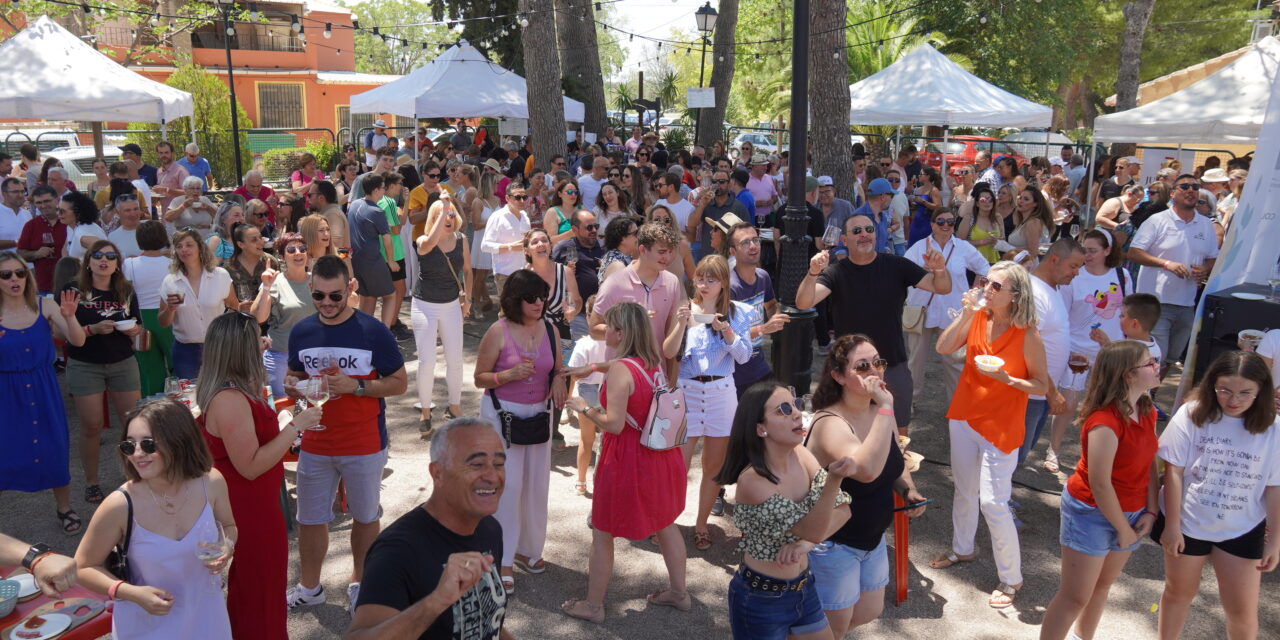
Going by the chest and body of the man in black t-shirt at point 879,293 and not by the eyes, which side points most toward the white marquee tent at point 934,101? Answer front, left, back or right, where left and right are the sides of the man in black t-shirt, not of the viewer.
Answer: back

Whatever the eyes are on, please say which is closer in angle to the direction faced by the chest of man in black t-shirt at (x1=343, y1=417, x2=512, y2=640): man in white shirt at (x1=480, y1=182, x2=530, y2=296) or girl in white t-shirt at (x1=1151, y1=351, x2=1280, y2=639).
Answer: the girl in white t-shirt

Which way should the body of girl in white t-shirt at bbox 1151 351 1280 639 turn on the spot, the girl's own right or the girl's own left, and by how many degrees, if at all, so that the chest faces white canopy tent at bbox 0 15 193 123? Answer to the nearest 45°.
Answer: approximately 90° to the girl's own right

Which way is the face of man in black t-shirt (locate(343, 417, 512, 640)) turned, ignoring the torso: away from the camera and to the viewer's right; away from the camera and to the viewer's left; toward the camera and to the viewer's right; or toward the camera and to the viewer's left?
toward the camera and to the viewer's right

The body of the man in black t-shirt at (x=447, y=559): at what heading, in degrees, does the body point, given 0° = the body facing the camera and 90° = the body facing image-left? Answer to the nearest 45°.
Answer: approximately 315°

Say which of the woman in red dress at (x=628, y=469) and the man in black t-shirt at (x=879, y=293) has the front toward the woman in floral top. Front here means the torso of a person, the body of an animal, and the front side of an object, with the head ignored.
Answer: the man in black t-shirt
